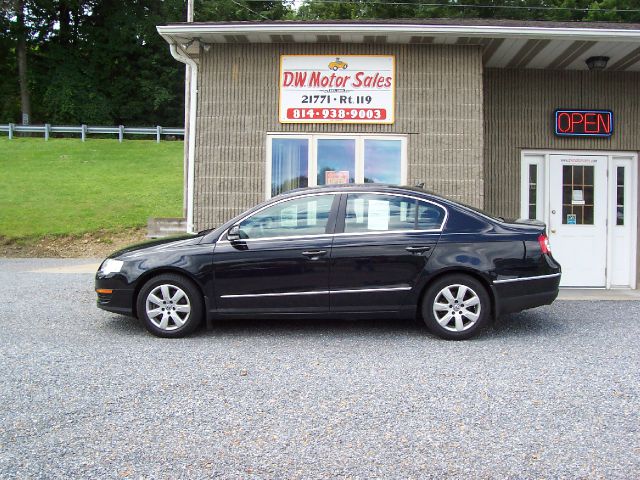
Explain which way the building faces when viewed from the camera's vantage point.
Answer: facing the viewer

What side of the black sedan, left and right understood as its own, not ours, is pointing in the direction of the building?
right

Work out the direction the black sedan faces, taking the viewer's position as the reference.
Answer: facing to the left of the viewer

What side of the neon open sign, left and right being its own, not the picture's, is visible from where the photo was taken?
front

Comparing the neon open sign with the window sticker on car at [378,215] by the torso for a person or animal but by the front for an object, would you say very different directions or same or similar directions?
same or similar directions

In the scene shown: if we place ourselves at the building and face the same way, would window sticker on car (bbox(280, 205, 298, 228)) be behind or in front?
in front

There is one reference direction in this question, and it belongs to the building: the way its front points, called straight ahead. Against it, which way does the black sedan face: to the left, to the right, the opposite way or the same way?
to the right

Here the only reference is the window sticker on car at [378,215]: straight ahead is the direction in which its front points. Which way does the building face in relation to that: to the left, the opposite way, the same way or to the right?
the same way
